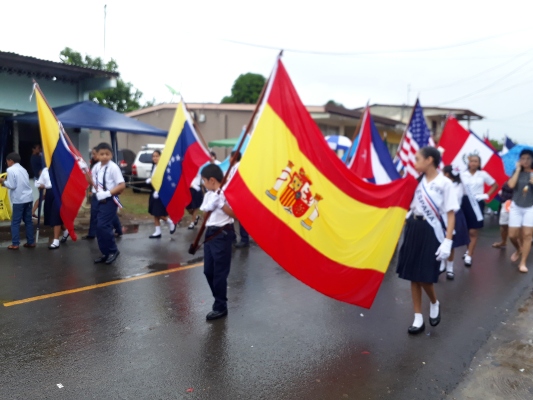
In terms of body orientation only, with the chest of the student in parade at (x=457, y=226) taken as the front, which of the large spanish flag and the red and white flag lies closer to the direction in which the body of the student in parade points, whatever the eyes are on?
the large spanish flag

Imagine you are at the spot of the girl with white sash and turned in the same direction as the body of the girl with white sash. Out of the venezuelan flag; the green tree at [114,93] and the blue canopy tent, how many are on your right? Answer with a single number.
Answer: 3

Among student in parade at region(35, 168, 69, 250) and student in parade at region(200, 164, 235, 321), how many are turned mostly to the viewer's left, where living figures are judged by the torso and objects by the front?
2

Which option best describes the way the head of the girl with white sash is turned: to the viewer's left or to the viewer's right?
to the viewer's left

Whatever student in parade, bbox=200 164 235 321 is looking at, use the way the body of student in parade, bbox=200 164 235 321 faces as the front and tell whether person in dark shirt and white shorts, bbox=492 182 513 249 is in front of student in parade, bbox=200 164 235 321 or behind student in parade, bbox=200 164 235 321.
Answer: behind

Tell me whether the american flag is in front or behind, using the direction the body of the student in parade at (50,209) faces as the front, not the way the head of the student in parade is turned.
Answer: behind

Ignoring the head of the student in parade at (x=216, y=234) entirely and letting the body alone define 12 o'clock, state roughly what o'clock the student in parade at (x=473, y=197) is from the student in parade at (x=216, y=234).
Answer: the student in parade at (x=473, y=197) is roughly at 5 o'clock from the student in parade at (x=216, y=234).

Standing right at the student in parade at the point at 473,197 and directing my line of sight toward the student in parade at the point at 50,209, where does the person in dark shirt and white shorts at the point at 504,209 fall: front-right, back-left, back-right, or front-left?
back-right

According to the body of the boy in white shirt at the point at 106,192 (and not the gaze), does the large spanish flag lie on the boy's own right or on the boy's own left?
on the boy's own left

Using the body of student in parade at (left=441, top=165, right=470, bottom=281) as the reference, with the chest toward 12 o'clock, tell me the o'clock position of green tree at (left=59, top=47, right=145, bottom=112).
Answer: The green tree is roughly at 3 o'clock from the student in parade.

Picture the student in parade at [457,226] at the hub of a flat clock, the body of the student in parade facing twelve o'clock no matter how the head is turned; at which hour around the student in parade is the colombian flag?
The colombian flag is roughly at 1 o'clock from the student in parade.

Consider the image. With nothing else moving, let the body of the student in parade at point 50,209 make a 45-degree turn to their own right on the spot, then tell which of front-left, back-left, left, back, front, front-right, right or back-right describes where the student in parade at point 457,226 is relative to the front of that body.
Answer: back

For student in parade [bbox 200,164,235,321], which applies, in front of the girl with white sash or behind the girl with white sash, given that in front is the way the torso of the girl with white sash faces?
in front

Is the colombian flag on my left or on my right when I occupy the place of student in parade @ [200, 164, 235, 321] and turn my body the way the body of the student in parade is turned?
on my right

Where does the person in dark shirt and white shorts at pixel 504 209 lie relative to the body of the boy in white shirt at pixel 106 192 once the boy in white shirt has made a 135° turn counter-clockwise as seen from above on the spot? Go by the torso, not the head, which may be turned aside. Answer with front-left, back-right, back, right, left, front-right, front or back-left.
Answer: front
